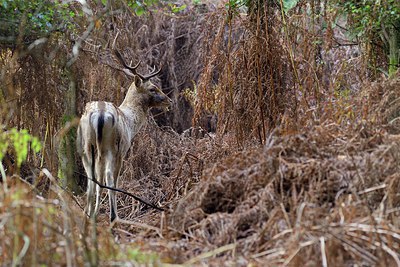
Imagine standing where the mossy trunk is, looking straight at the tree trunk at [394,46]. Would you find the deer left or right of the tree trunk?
right

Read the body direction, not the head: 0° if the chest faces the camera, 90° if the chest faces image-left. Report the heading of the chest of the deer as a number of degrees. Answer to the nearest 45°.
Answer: approximately 225°

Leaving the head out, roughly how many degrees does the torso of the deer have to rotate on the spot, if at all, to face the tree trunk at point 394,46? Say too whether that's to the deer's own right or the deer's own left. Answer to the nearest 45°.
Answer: approximately 45° to the deer's own right

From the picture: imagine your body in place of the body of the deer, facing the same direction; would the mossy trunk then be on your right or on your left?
on your left
